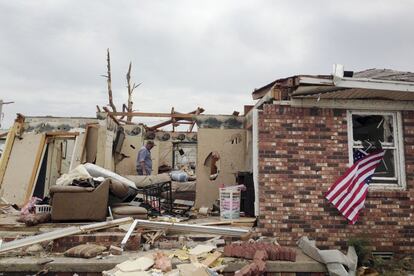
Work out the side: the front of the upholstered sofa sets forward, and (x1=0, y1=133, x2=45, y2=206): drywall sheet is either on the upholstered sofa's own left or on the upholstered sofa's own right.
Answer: on the upholstered sofa's own right
